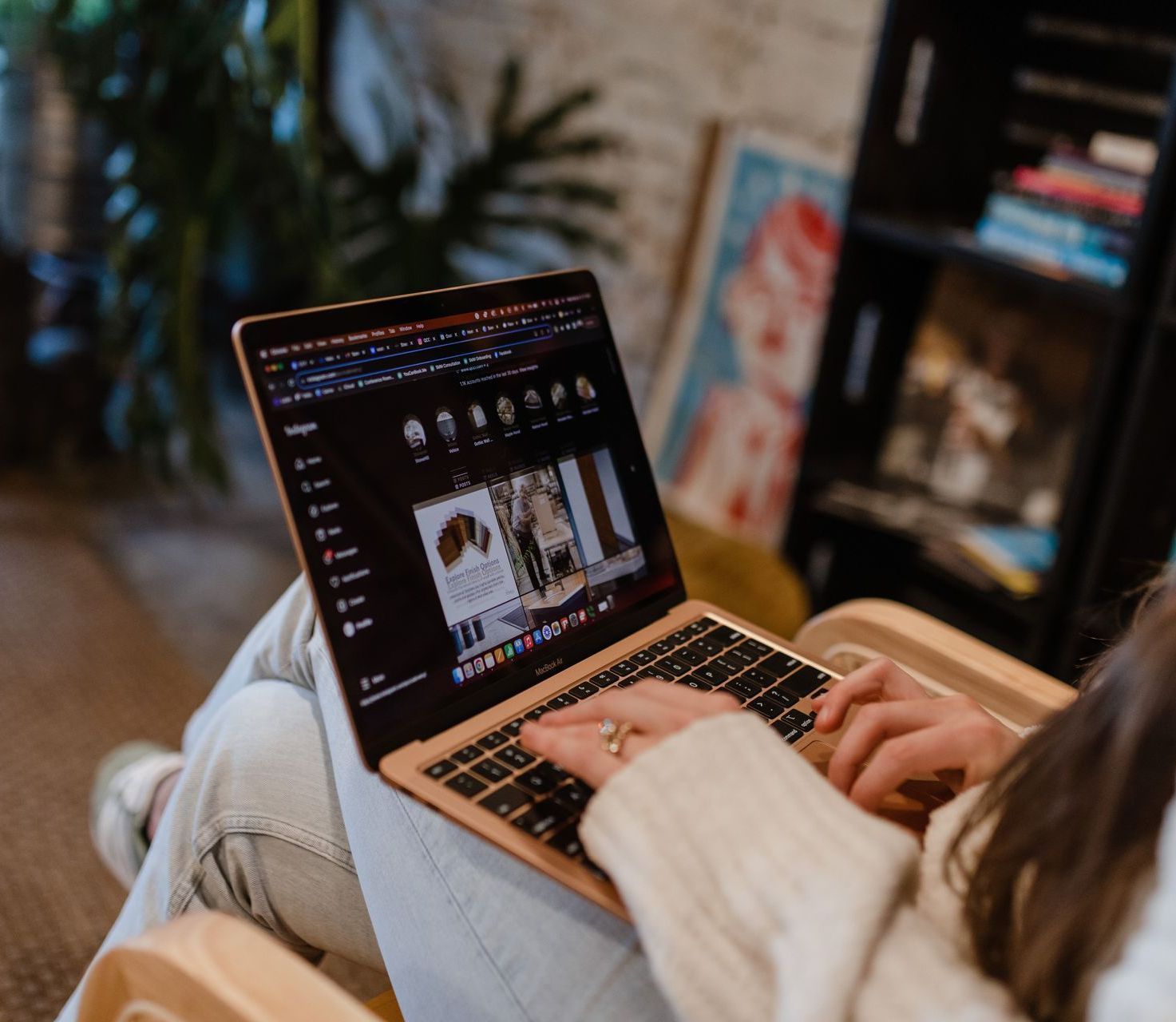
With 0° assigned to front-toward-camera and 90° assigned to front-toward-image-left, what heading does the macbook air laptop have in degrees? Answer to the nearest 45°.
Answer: approximately 315°

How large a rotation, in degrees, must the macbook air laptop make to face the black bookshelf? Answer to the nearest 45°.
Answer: approximately 90° to its left

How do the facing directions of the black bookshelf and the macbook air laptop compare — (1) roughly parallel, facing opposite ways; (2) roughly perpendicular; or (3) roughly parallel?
roughly perpendicular

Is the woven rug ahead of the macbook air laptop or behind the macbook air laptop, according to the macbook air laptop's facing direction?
behind

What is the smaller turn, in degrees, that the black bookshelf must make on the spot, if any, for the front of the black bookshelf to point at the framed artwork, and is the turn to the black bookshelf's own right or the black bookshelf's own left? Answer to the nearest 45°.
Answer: approximately 90° to the black bookshelf's own right

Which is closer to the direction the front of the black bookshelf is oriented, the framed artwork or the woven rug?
the woven rug

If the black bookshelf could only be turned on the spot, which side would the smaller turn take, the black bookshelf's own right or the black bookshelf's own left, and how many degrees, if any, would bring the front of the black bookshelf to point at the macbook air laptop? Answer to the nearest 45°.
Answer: approximately 45° to the black bookshelf's own left

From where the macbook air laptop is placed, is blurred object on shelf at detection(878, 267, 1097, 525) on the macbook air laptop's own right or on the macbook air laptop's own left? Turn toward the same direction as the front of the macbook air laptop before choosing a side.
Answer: on the macbook air laptop's own left

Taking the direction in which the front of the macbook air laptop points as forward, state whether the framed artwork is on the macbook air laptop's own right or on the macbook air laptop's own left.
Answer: on the macbook air laptop's own left

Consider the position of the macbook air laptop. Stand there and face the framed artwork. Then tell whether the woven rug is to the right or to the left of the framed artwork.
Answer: left

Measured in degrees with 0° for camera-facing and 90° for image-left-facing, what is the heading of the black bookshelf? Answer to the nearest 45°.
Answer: approximately 45°
